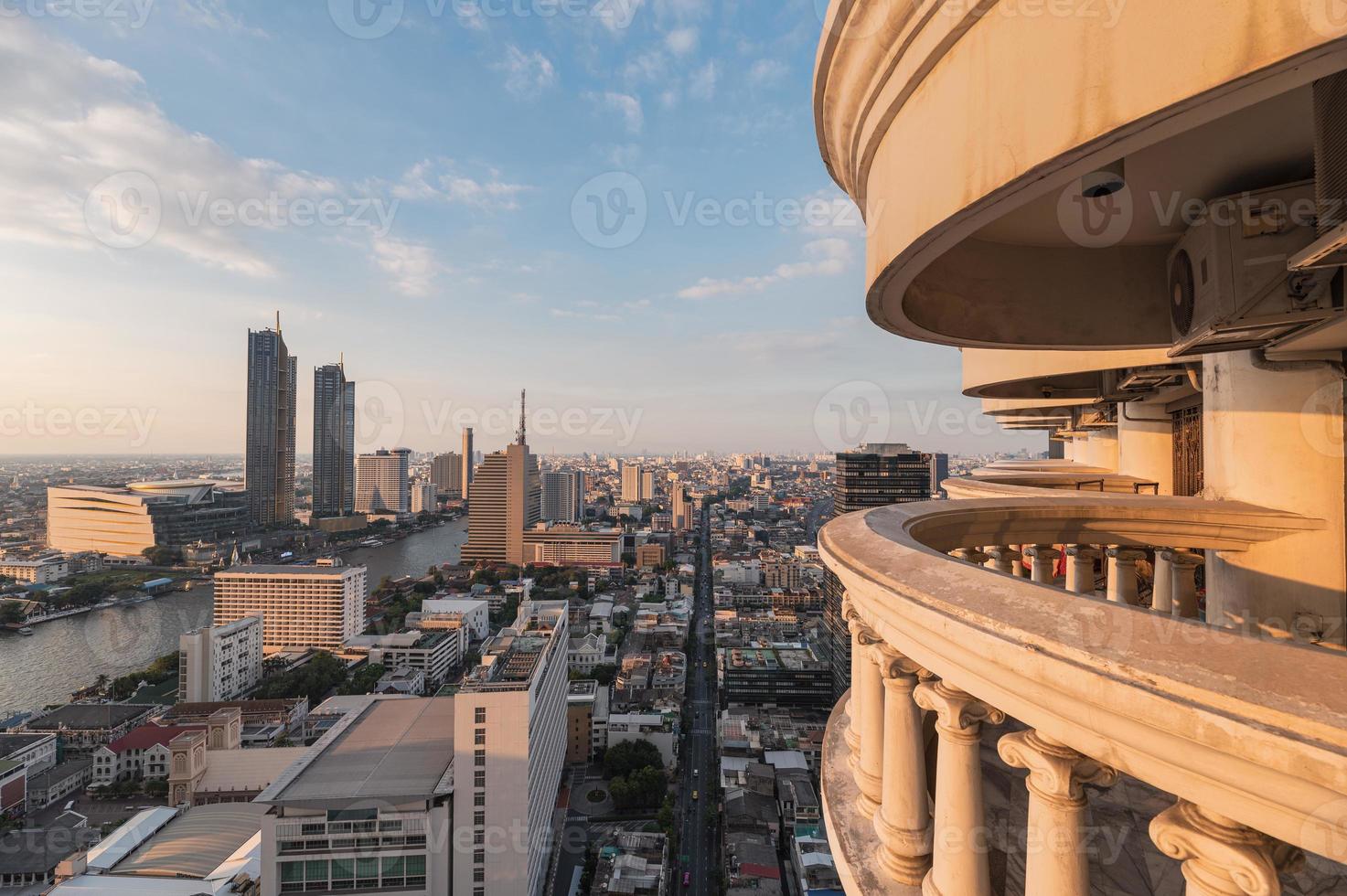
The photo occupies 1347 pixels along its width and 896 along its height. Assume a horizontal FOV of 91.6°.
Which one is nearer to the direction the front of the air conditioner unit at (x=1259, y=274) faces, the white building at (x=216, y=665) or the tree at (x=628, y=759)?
the white building

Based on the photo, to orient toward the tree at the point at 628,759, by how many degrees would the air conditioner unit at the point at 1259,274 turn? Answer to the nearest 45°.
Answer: approximately 45° to its right

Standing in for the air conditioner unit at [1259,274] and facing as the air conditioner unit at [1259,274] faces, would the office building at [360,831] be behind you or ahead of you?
ahead

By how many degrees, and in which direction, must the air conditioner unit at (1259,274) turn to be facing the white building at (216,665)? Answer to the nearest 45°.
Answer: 0° — it already faces it

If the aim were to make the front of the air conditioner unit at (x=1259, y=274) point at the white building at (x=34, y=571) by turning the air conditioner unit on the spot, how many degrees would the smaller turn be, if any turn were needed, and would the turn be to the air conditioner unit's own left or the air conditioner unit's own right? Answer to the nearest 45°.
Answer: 0° — it already faces it

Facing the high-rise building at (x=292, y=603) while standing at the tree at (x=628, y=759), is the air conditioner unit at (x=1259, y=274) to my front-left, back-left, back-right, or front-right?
back-left

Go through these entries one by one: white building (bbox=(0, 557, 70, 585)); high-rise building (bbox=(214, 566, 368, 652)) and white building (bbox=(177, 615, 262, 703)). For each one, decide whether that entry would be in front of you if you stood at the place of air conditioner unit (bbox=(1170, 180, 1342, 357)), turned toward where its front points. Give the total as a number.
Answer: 3

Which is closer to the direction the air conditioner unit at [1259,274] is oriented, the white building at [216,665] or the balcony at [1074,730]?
the white building

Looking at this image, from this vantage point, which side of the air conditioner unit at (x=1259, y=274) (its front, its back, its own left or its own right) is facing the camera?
left

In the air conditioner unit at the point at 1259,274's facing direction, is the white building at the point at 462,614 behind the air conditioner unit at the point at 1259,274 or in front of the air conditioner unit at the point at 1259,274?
in front

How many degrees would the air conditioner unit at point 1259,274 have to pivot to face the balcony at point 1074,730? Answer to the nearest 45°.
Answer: approximately 90° to its left
